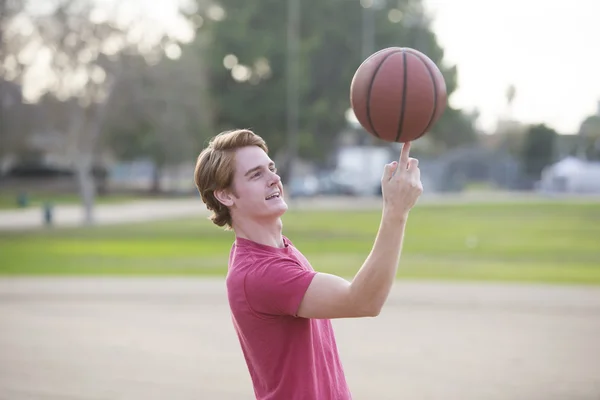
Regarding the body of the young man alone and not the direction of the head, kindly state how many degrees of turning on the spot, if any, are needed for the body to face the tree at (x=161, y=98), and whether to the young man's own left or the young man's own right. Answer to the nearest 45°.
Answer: approximately 90° to the young man's own left

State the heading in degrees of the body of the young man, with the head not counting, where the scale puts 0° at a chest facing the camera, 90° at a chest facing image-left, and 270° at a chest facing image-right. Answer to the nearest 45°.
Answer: approximately 270°

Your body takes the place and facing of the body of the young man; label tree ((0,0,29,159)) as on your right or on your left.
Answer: on your left

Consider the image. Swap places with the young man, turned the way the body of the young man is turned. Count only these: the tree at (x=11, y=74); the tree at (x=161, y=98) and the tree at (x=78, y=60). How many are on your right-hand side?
0

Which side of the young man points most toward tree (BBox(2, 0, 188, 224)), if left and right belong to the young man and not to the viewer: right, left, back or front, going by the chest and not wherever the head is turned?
left
